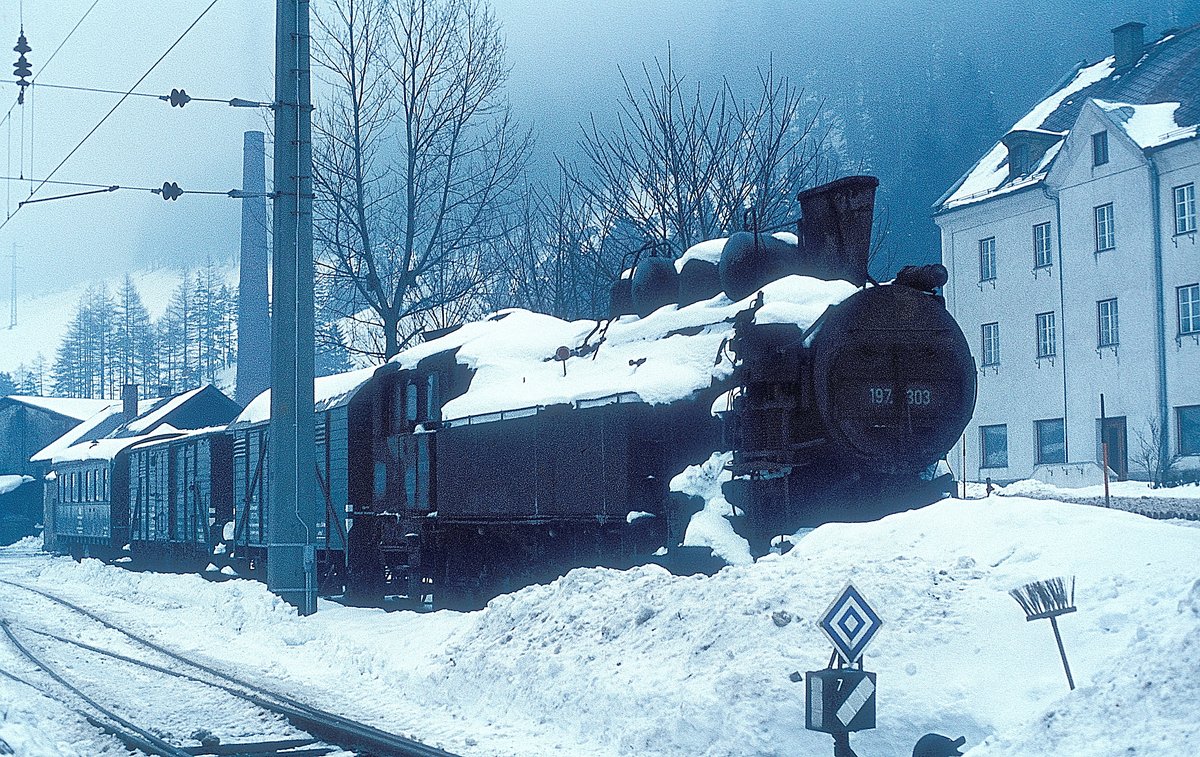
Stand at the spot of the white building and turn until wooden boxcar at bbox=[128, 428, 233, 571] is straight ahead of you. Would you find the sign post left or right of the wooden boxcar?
left

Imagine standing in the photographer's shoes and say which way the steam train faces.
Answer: facing the viewer and to the right of the viewer

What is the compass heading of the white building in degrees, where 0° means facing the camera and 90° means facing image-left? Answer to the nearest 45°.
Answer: approximately 45°

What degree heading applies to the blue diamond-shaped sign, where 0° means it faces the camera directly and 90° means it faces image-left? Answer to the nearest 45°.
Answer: approximately 0°

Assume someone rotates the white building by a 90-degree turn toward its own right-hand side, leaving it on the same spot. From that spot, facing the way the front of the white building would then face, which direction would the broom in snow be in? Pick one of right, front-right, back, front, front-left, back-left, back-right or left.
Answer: back-left

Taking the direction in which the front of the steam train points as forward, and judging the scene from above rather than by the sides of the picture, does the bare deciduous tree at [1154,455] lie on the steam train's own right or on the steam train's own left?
on the steam train's own left

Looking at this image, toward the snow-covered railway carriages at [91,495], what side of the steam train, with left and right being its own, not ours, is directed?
back

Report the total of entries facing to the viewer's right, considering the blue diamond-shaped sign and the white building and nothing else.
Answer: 0

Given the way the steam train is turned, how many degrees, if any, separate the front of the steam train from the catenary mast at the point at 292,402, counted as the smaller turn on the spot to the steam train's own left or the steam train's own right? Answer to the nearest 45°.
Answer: approximately 180°

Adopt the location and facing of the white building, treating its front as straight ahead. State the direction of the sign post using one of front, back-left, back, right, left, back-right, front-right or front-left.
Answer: front-left

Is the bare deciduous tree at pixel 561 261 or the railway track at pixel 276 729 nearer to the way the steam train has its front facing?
the railway track

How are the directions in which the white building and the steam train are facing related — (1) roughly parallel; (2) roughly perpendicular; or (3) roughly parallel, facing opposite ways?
roughly perpendicular

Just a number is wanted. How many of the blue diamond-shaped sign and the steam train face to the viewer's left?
0

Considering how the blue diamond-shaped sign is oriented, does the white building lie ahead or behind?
behind
